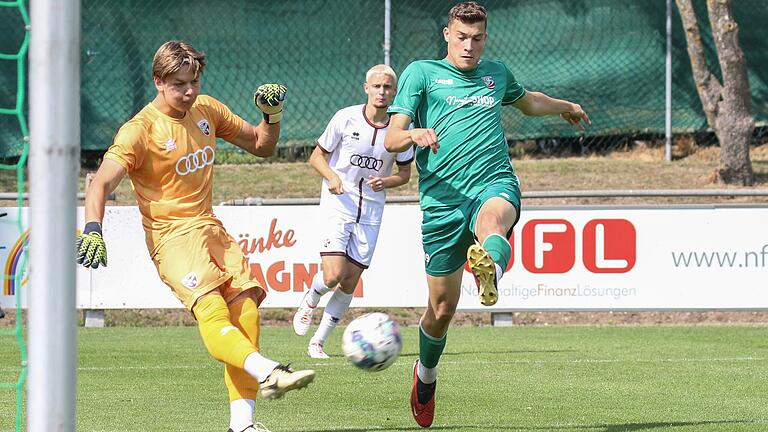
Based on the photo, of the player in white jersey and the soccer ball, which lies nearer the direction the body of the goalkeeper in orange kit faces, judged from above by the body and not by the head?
the soccer ball

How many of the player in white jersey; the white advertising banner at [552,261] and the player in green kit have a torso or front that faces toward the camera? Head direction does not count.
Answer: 3

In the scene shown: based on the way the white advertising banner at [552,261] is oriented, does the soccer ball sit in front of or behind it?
in front

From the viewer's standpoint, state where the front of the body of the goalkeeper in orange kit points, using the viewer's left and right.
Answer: facing the viewer and to the right of the viewer

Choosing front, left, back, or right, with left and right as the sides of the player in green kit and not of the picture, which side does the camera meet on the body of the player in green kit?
front

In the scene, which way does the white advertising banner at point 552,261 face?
toward the camera

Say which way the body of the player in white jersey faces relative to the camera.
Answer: toward the camera

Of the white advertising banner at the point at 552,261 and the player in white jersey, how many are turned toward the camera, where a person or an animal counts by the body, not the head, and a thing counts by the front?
2
